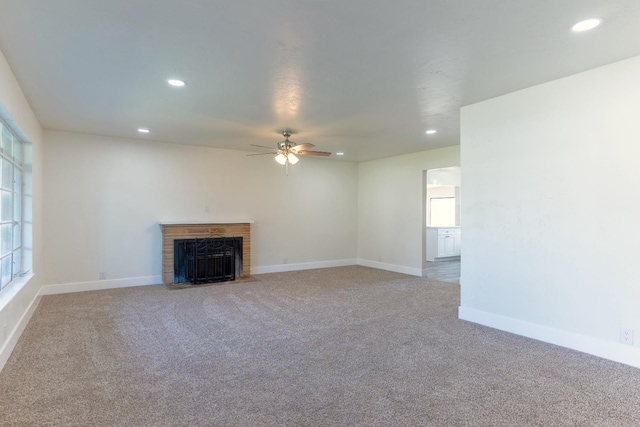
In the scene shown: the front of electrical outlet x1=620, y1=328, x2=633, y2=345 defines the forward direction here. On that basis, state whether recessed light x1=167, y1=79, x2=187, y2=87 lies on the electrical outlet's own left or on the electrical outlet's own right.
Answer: on the electrical outlet's own right

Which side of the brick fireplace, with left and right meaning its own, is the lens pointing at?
front

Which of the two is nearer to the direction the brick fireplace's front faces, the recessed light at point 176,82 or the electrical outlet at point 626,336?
the recessed light

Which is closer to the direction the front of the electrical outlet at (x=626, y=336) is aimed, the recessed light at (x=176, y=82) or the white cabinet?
the recessed light

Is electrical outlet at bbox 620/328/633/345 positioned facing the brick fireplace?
no

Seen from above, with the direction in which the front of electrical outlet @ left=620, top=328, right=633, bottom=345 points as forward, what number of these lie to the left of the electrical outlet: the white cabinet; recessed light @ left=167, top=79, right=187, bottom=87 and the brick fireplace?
0

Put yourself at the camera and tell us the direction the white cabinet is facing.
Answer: facing the viewer and to the right of the viewer

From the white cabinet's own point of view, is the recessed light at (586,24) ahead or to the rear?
ahead

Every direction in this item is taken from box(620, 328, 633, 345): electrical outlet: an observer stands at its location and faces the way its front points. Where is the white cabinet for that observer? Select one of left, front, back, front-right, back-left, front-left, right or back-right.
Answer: back-right

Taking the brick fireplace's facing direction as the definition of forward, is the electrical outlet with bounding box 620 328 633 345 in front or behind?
in front

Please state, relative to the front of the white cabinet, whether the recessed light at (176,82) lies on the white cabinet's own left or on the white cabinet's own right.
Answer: on the white cabinet's own right

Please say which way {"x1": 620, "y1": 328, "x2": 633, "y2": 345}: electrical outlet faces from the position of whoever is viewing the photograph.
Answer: facing the viewer

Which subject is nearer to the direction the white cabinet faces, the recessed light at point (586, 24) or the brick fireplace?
the recessed light

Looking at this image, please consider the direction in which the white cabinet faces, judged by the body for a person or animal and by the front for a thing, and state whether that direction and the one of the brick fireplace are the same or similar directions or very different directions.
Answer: same or similar directions
